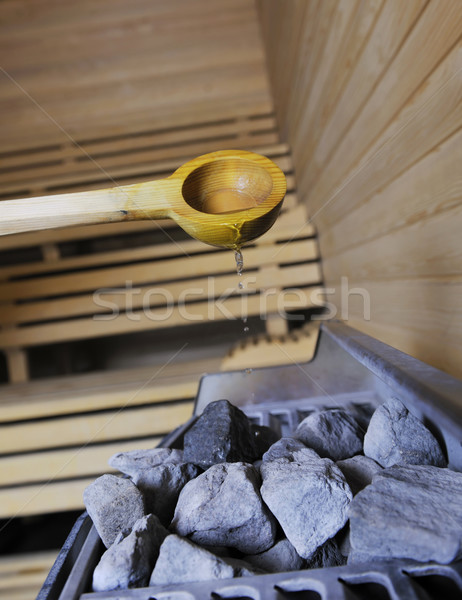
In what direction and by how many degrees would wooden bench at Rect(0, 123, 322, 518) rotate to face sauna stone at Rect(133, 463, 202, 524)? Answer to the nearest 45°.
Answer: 0° — it already faces it

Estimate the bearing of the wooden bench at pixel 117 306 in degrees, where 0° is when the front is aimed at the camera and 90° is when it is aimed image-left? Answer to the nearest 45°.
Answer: approximately 0°

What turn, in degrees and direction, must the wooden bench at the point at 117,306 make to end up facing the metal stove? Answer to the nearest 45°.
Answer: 0° — it already faces it

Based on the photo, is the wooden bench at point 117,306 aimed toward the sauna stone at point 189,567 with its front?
yes

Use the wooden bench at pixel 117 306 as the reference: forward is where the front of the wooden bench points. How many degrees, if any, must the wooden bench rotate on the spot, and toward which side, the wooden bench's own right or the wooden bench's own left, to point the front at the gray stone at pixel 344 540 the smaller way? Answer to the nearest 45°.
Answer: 0° — it already faces it

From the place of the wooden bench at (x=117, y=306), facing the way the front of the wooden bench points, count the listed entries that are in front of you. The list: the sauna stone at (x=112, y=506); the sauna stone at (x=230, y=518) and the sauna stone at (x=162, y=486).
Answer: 3

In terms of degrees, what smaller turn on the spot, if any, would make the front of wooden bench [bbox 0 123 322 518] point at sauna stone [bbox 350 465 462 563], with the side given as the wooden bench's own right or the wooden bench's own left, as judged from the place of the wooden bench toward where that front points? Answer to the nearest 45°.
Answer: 0° — it already faces it

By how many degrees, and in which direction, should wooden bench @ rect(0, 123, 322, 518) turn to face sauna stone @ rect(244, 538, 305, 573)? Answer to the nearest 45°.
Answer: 0° — it already faces it

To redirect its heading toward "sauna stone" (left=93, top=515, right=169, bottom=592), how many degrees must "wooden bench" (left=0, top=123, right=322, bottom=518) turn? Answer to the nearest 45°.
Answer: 0° — it already faces it
